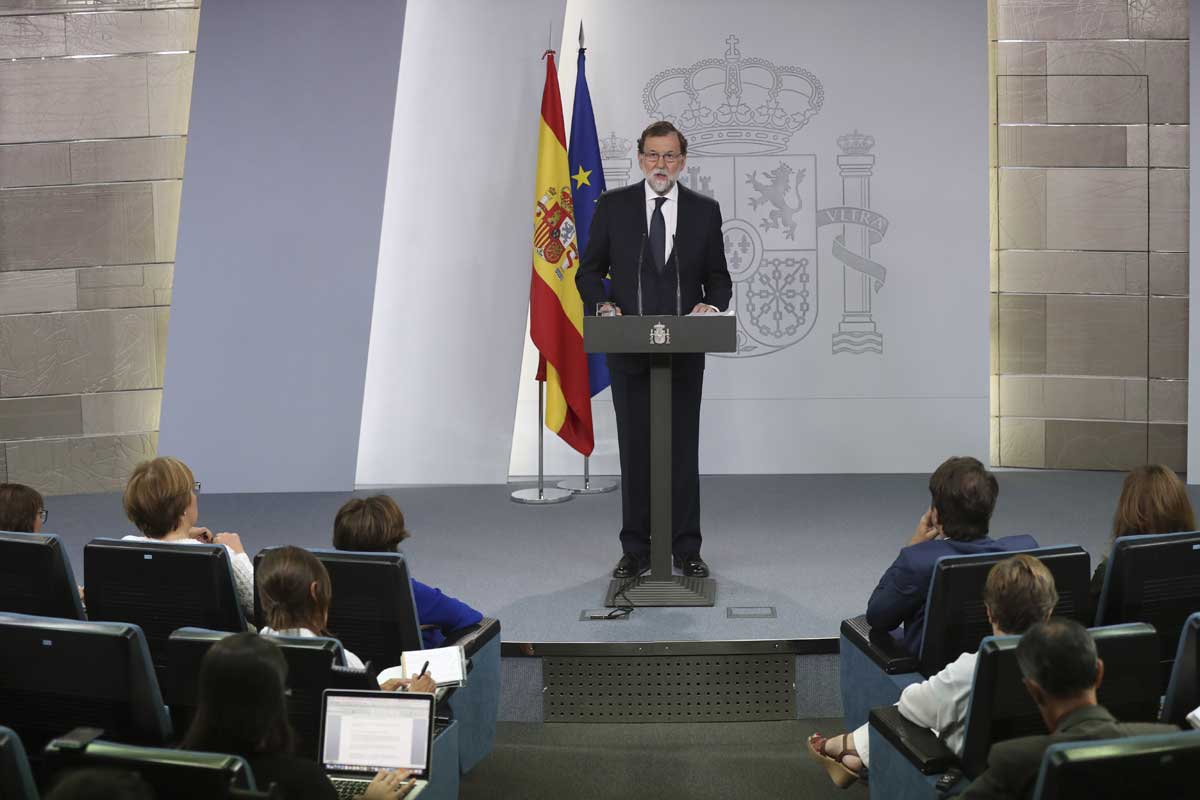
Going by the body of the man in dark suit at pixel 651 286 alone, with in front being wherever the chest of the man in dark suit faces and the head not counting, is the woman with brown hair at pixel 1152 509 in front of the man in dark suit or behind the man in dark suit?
in front

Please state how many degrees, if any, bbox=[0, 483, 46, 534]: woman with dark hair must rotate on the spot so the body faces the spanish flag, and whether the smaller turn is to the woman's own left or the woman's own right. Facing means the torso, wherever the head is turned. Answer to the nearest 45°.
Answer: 0° — they already face it

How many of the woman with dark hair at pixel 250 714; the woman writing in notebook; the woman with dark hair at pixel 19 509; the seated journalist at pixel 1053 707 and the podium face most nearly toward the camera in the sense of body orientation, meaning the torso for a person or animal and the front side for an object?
1

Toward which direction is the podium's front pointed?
toward the camera

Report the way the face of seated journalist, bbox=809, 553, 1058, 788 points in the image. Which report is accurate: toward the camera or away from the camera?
away from the camera

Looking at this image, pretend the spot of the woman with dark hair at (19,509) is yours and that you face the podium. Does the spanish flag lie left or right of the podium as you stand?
left

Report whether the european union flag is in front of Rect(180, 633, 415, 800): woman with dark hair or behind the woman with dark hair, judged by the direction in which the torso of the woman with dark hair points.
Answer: in front

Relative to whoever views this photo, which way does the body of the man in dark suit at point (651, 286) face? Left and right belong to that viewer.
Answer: facing the viewer

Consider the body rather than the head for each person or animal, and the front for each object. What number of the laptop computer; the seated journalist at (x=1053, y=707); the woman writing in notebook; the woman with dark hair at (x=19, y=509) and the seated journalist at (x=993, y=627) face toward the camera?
1

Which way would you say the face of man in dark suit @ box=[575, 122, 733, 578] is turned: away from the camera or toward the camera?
toward the camera

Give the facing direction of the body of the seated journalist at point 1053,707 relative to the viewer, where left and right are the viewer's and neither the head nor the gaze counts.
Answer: facing away from the viewer and to the left of the viewer

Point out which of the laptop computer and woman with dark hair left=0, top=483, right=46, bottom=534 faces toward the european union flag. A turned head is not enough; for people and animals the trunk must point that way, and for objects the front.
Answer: the woman with dark hair

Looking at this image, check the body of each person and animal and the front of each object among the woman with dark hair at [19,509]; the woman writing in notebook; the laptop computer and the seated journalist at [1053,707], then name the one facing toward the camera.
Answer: the laptop computer

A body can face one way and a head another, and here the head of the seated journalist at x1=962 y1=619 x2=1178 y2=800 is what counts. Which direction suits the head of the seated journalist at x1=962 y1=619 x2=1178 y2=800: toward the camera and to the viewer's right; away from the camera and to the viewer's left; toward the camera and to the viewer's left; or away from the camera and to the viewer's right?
away from the camera and to the viewer's left

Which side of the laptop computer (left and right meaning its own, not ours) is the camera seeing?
front

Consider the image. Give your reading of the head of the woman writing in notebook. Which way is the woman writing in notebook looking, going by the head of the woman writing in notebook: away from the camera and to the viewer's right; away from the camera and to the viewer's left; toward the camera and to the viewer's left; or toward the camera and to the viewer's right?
away from the camera and to the viewer's right

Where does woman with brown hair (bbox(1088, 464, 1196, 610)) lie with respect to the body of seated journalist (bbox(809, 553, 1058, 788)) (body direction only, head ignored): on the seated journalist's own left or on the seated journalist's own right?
on the seated journalist's own right

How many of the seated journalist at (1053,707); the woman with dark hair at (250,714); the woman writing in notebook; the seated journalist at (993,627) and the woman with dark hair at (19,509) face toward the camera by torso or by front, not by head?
0

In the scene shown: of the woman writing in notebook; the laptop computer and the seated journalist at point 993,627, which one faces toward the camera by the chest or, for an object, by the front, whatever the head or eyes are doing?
the laptop computer
